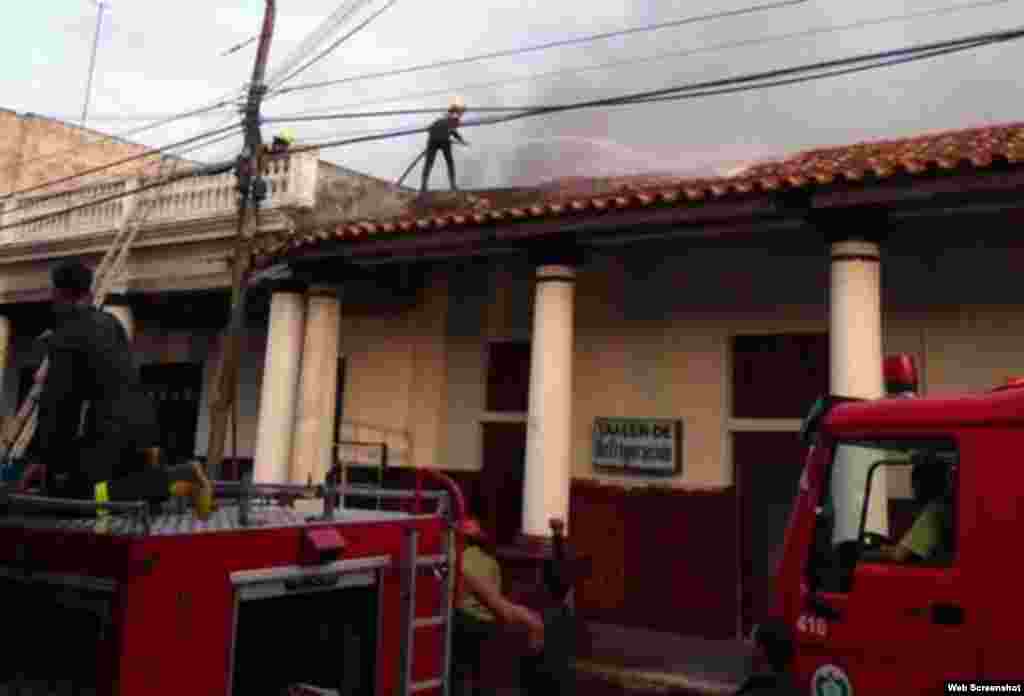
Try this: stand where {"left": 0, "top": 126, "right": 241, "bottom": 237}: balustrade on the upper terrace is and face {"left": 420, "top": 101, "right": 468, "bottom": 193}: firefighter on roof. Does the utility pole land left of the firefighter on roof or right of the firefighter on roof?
right

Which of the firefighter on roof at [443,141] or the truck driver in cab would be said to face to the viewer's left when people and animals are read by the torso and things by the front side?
the truck driver in cab

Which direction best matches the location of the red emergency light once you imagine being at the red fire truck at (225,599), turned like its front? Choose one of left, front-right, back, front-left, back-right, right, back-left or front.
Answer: back-right

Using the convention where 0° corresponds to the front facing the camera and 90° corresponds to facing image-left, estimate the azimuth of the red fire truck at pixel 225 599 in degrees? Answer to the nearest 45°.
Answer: approximately 135°

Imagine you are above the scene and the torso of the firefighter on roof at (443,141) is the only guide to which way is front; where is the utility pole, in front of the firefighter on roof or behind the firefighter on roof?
behind

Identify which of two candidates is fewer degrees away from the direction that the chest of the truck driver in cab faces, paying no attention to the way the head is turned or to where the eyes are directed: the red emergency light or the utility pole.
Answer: the utility pole

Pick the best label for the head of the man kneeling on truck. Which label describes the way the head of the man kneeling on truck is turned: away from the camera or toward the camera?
away from the camera

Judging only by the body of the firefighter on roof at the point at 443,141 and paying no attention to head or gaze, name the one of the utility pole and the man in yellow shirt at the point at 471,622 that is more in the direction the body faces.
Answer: the man in yellow shirt

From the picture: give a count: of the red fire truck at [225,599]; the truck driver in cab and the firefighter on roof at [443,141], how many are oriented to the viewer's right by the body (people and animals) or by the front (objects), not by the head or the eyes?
1

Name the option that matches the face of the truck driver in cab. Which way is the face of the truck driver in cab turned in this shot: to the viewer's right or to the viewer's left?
to the viewer's left

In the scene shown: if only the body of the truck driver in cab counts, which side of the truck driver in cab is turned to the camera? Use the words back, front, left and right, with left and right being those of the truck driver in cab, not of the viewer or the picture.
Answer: left

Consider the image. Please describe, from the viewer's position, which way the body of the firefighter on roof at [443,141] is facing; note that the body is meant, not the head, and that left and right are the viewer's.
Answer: facing to the right of the viewer
